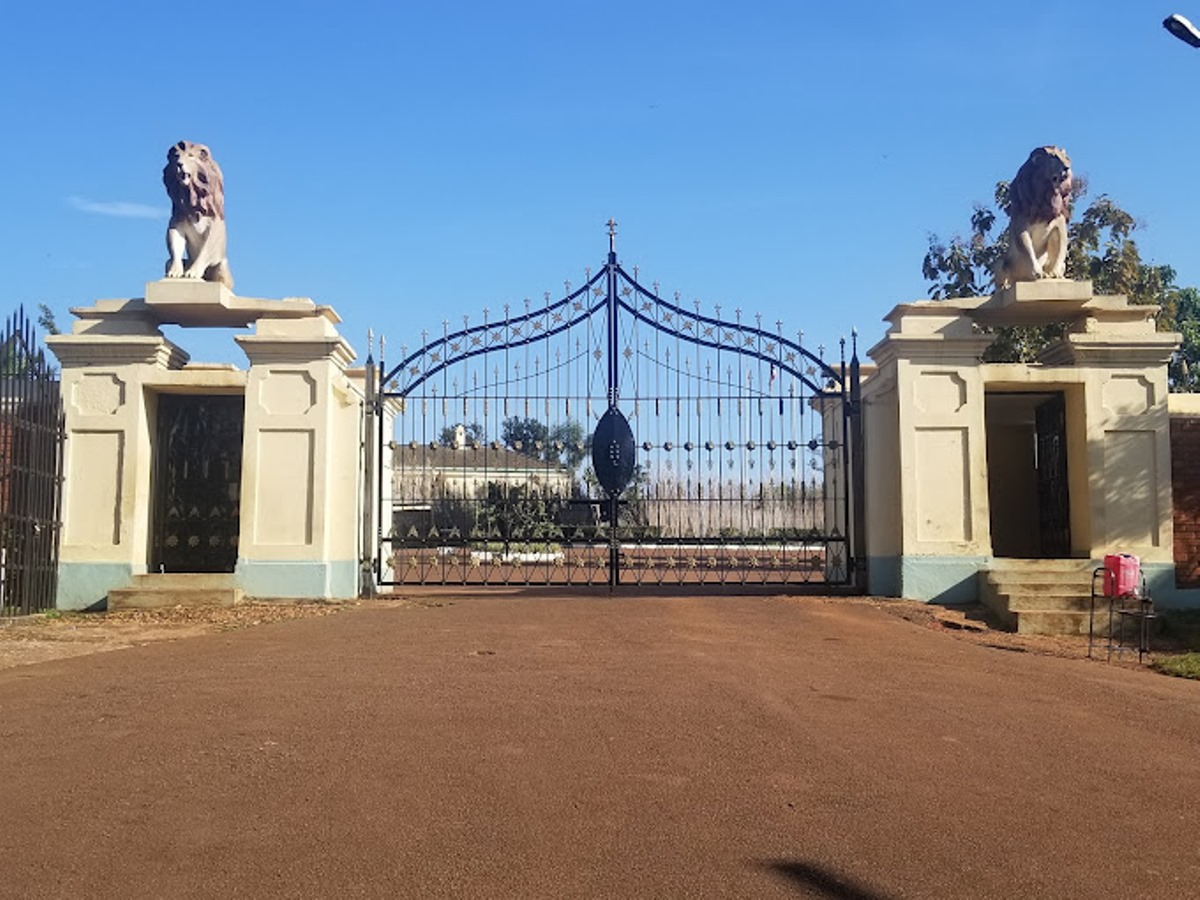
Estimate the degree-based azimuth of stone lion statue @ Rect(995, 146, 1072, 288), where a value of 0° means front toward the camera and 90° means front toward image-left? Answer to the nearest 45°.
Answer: approximately 315°

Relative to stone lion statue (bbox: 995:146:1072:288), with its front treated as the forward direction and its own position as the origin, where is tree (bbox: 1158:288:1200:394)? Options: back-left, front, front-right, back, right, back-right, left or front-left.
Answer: back-left

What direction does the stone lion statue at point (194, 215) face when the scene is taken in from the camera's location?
facing the viewer and to the left of the viewer

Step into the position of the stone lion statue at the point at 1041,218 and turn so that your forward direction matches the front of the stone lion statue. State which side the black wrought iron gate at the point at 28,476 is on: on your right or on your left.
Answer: on your right

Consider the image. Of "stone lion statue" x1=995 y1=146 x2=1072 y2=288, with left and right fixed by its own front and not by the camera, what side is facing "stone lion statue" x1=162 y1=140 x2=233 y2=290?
right

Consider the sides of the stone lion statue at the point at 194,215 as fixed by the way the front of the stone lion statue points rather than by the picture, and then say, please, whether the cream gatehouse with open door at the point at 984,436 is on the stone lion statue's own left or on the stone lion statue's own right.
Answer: on the stone lion statue's own left

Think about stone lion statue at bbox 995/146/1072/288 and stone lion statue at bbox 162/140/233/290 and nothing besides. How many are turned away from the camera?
0

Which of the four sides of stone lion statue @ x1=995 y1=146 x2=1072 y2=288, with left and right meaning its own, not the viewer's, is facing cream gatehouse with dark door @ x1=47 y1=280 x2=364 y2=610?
right

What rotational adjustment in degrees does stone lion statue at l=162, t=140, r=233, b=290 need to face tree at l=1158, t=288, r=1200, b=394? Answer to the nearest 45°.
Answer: approximately 135° to its left
